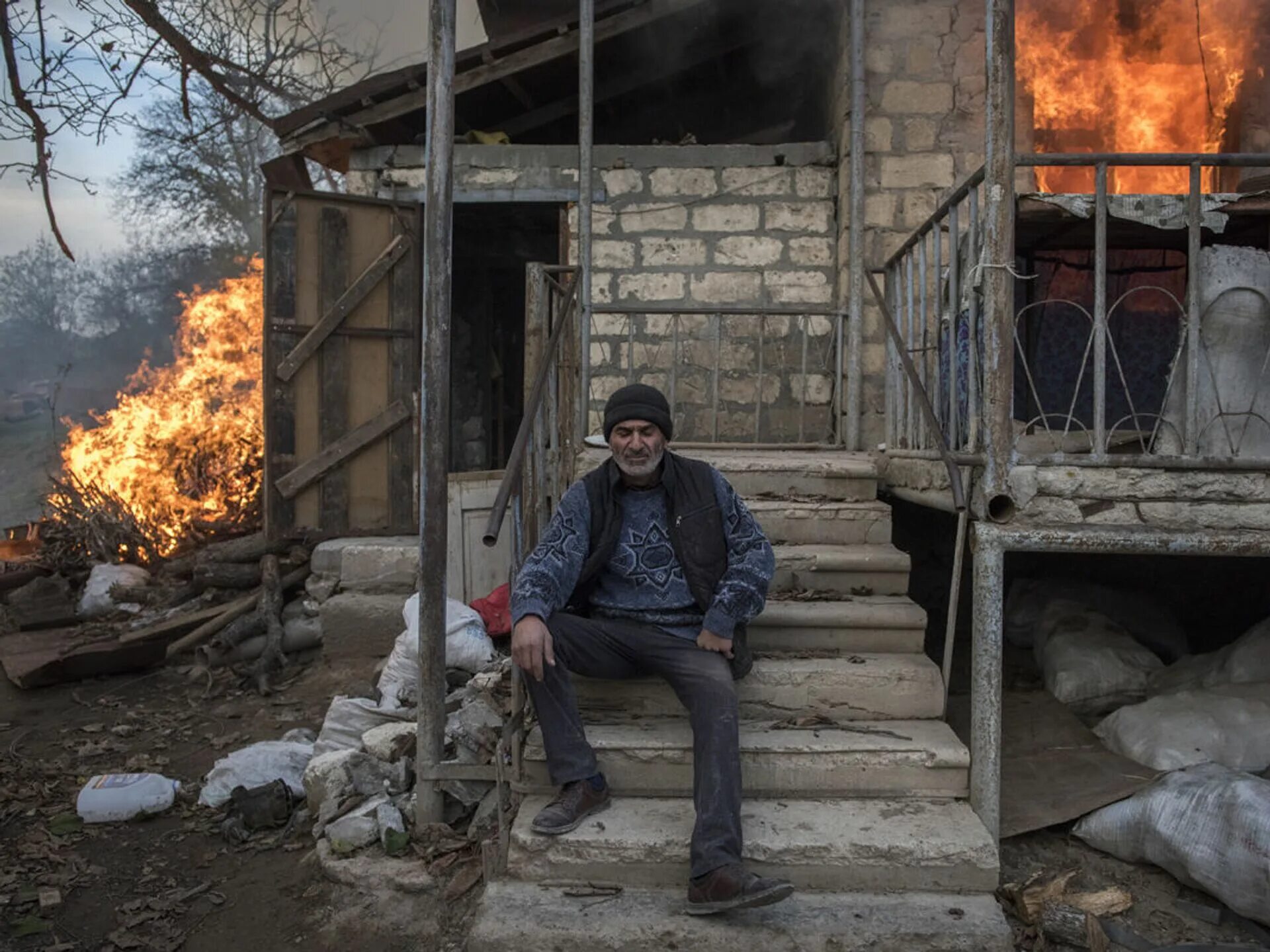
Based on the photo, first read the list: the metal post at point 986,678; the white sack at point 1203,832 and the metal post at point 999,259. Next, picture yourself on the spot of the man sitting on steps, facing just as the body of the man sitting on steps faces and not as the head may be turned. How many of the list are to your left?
3

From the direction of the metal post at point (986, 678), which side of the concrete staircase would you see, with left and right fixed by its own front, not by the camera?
left

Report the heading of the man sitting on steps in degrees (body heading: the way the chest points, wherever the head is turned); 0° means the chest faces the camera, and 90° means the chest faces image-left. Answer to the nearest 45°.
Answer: approximately 0°

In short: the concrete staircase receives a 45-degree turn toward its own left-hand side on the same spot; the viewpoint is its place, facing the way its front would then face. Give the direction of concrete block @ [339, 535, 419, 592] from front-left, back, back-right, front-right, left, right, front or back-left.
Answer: back

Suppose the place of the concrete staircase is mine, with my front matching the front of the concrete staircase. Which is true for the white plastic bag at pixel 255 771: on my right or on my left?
on my right

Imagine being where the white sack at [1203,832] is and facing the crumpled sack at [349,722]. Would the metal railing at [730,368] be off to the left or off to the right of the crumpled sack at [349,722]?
right

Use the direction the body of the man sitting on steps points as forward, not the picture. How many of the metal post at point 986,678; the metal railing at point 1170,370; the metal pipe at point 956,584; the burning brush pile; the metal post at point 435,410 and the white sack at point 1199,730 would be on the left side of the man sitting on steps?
4

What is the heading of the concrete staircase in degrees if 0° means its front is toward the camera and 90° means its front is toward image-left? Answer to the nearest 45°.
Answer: approximately 0°

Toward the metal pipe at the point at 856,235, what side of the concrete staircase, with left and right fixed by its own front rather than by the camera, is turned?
back

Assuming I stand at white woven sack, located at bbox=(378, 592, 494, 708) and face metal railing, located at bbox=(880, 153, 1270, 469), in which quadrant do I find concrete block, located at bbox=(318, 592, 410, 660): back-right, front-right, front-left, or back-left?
back-left

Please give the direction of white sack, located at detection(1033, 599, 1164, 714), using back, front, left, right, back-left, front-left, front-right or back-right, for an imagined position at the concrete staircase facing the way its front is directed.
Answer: back-left

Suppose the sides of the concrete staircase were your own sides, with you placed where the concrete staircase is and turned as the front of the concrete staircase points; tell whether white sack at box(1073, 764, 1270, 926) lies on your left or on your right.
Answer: on your left
